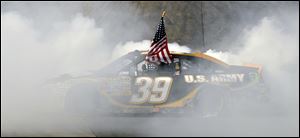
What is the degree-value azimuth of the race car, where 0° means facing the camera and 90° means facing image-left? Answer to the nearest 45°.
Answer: approximately 90°
